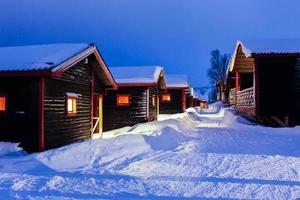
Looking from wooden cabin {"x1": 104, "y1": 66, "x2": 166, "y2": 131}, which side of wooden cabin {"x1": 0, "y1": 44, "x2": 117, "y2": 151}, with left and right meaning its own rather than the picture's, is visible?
left

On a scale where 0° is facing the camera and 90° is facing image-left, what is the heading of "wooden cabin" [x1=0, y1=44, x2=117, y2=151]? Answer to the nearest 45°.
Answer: approximately 315°

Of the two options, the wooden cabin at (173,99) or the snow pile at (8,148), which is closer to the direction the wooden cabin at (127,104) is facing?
the wooden cabin

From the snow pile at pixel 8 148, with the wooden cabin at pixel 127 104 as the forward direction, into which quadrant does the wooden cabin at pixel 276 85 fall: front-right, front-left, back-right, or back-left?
front-right

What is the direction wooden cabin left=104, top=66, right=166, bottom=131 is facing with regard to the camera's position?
facing to the right of the viewer

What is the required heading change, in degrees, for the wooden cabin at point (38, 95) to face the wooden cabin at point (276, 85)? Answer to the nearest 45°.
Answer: approximately 45° to its left

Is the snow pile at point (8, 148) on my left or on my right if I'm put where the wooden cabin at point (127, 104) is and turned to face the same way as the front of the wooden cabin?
on my right

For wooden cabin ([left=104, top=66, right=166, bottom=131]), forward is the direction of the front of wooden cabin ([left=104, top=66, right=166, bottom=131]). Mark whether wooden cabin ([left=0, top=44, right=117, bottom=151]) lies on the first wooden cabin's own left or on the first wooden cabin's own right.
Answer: on the first wooden cabin's own right

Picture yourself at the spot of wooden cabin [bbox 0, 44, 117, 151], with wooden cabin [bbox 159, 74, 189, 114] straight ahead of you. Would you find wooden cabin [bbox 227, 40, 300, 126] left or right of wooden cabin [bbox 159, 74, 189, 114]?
right
